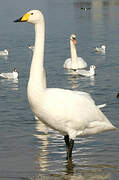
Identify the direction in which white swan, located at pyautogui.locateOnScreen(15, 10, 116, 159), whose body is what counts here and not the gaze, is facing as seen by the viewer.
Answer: to the viewer's left
